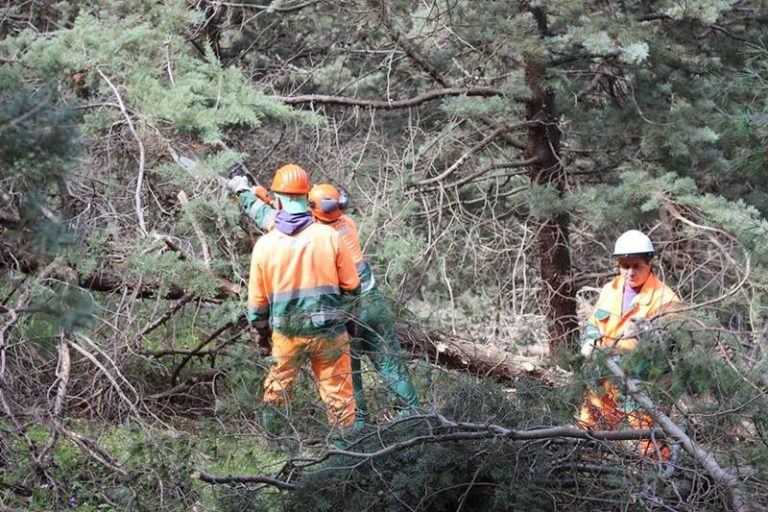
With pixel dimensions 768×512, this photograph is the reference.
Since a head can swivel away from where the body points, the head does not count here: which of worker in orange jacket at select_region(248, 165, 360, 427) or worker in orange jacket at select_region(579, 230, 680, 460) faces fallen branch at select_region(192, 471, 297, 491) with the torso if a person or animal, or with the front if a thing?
worker in orange jacket at select_region(579, 230, 680, 460)

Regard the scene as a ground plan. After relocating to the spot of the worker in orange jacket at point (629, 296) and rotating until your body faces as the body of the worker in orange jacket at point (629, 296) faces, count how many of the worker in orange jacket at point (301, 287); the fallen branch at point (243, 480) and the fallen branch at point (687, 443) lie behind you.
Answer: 0

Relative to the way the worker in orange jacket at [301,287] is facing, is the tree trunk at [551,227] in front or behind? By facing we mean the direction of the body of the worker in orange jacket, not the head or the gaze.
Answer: in front

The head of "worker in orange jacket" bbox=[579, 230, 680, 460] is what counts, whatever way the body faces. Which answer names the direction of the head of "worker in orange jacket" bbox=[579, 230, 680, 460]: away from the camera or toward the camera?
toward the camera

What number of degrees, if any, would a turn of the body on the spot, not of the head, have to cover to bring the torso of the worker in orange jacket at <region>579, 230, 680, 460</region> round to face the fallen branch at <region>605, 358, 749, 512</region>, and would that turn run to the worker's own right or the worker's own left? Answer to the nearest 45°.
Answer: approximately 45° to the worker's own left

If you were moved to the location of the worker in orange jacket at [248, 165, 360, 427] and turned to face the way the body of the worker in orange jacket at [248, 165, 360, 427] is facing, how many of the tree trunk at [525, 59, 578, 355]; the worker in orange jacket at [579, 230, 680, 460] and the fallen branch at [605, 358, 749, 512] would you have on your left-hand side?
0

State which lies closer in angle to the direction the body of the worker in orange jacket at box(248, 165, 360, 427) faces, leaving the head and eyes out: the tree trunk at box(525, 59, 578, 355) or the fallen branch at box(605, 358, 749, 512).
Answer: the tree trunk

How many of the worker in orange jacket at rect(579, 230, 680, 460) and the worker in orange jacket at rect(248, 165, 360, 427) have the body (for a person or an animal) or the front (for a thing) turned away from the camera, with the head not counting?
1

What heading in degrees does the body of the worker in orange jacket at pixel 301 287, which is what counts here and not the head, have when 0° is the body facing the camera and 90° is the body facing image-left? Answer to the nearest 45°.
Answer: approximately 180°

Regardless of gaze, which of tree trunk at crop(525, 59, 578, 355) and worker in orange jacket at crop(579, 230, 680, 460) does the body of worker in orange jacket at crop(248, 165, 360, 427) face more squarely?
the tree trunk

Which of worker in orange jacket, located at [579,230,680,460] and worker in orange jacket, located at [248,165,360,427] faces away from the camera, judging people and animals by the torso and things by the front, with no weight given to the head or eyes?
worker in orange jacket, located at [248,165,360,427]

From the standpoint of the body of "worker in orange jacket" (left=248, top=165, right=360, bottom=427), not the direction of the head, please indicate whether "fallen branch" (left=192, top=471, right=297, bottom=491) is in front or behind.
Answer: behind

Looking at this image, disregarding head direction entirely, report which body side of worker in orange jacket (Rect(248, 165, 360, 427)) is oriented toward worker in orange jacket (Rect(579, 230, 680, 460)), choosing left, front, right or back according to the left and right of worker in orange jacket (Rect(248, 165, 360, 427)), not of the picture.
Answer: right

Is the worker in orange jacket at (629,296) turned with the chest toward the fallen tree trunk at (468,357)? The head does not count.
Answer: no

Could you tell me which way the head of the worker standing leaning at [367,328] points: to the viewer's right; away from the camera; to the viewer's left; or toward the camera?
to the viewer's left

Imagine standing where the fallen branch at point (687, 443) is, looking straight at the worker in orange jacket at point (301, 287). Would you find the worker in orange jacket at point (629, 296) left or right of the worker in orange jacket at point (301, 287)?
right

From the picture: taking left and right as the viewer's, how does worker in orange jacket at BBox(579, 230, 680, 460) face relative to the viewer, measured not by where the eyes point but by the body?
facing the viewer and to the left of the viewer
